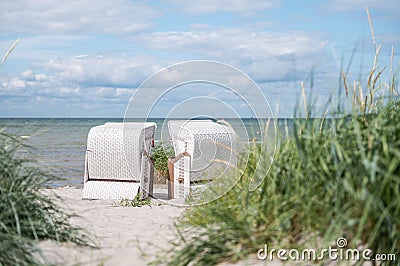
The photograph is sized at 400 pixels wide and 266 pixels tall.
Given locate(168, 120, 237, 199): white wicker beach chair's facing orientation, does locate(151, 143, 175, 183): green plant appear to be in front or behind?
in front

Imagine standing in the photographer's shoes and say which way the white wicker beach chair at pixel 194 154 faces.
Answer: facing away from the viewer and to the left of the viewer

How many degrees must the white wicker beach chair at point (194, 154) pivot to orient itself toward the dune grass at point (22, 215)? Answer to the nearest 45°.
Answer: approximately 135° to its left

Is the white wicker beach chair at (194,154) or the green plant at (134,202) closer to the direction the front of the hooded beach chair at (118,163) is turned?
the white wicker beach chair

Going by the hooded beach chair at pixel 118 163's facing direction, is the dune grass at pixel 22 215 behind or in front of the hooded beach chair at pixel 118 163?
behind

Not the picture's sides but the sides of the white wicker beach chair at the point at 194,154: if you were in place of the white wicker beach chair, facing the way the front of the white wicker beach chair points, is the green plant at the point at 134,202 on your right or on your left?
on your left

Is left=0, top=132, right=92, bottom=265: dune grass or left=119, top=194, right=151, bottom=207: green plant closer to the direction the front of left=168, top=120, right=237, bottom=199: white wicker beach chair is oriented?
the green plant

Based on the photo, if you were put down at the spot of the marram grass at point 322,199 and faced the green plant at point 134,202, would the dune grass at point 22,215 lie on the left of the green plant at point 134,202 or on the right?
left

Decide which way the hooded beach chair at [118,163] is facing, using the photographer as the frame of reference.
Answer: facing away from the viewer and to the right of the viewer

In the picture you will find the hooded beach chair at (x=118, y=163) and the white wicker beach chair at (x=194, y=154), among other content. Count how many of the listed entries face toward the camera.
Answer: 0

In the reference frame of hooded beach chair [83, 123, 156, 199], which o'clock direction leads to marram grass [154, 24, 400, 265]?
The marram grass is roughly at 4 o'clock from the hooded beach chair.
